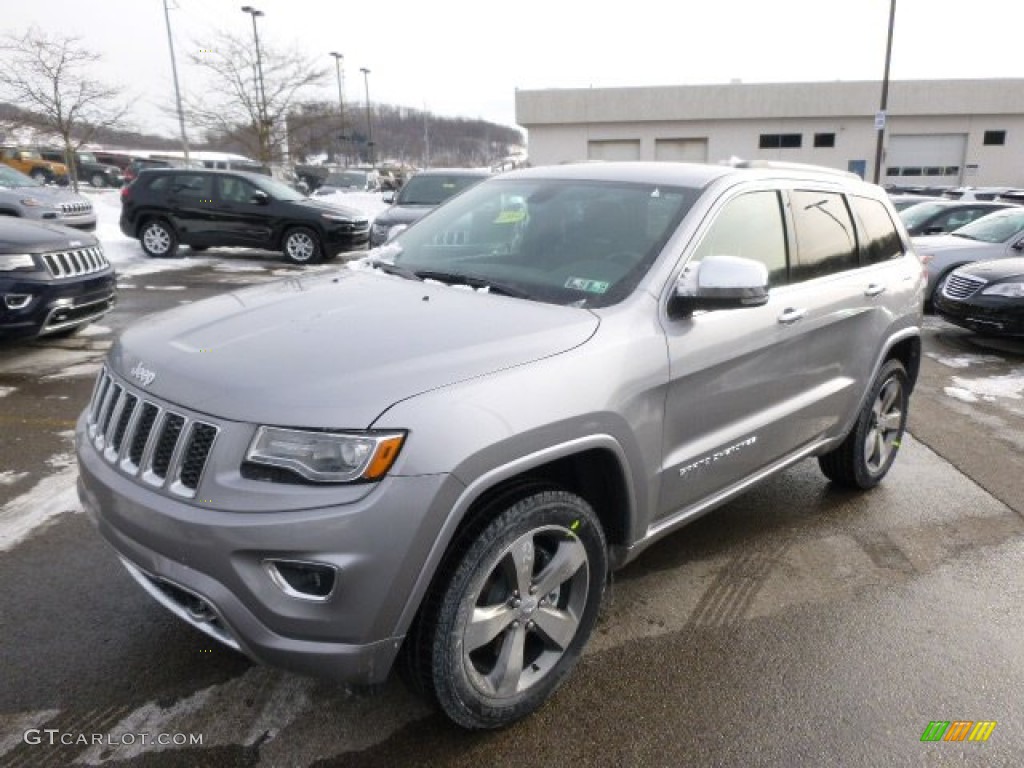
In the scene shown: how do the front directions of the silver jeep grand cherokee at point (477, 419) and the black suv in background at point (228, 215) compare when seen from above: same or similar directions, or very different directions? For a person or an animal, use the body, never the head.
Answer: very different directions

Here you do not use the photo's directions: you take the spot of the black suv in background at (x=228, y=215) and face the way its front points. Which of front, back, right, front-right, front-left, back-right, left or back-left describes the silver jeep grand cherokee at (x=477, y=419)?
right

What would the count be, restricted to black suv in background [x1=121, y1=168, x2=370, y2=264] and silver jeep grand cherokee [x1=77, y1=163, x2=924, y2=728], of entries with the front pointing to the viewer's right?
1

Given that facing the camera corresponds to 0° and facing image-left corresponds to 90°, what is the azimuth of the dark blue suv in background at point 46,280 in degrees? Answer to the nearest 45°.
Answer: approximately 315°

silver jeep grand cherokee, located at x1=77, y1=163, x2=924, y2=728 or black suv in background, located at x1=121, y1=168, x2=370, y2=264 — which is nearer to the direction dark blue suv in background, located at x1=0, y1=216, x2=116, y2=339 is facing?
the silver jeep grand cherokee

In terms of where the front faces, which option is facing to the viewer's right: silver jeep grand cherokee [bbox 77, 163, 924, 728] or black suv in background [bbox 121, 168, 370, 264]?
the black suv in background

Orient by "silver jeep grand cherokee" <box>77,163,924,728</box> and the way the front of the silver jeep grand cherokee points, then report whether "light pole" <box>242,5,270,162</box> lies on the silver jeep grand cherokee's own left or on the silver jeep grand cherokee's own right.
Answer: on the silver jeep grand cherokee's own right

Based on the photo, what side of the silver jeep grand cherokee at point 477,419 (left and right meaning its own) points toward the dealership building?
back

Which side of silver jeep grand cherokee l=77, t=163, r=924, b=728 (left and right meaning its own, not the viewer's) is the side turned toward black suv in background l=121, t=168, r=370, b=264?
right

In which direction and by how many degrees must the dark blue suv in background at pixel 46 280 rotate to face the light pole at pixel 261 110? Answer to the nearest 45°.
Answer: approximately 135° to its left

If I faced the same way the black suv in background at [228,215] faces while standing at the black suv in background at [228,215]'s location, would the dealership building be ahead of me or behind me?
ahead

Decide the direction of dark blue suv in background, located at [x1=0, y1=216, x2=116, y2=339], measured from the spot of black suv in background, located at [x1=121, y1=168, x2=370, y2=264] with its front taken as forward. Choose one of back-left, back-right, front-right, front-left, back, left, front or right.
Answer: right

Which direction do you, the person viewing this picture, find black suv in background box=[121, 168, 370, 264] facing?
facing to the right of the viewer
